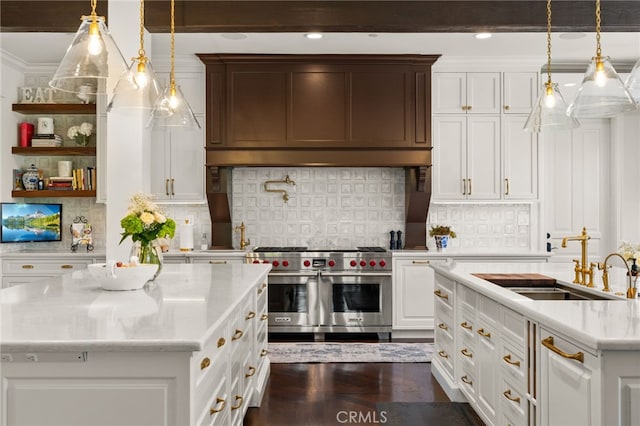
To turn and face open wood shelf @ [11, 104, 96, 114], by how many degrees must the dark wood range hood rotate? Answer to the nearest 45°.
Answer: approximately 90° to its right

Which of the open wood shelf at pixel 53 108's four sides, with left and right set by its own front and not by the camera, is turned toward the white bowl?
front

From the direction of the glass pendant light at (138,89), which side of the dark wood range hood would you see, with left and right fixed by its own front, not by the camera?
front

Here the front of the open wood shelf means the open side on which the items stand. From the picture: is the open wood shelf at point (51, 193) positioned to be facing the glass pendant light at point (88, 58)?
yes

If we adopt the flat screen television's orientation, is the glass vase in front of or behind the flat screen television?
in front

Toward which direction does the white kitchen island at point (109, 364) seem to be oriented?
to the viewer's right

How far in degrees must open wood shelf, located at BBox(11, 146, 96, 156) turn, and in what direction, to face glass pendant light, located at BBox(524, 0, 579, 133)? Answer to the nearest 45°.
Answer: approximately 45° to its left

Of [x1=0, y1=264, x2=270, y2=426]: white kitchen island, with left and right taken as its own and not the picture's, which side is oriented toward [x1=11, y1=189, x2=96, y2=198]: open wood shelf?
left
